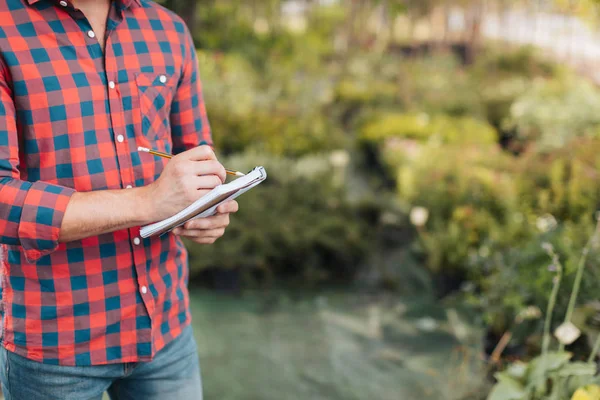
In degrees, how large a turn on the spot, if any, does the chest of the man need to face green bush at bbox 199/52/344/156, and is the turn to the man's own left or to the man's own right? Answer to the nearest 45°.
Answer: approximately 135° to the man's own left

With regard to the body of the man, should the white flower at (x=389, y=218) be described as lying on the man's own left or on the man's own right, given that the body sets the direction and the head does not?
on the man's own left

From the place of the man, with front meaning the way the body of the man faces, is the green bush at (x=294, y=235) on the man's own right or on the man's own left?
on the man's own left

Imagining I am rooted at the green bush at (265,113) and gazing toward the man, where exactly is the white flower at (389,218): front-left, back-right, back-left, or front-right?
front-left

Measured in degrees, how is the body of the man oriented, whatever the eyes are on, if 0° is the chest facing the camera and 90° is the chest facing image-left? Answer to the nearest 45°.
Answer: approximately 315°

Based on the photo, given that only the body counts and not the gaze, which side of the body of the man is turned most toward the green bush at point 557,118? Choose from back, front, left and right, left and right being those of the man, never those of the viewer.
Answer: left
